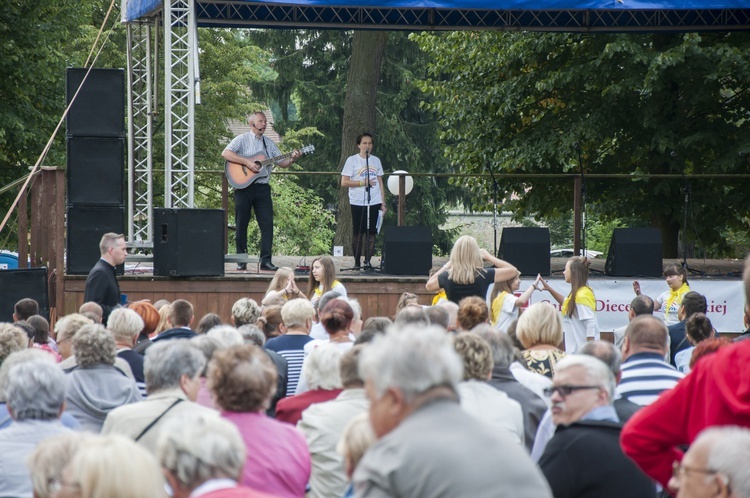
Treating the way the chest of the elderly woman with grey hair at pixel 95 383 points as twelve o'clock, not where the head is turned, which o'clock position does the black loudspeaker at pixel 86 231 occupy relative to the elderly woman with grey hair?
The black loudspeaker is roughly at 12 o'clock from the elderly woman with grey hair.

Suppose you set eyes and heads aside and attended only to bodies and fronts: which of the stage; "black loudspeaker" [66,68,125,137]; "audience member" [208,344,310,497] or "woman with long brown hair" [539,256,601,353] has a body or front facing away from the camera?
the audience member

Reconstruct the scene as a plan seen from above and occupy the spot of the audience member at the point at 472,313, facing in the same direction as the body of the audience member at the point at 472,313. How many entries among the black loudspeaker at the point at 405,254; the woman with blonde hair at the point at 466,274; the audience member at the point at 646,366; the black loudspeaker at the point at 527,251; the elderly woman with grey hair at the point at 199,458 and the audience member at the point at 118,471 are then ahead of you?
3

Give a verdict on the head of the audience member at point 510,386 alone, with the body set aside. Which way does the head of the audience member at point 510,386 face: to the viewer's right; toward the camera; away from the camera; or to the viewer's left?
away from the camera

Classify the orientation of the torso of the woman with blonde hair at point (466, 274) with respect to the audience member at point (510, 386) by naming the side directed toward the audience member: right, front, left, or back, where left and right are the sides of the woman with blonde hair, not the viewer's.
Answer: back

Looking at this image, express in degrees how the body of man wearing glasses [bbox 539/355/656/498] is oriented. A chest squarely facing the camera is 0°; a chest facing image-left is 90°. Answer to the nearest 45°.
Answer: approximately 135°

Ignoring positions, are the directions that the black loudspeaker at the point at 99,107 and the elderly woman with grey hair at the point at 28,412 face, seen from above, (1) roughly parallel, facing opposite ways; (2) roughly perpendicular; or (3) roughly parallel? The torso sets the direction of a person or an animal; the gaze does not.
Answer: roughly parallel, facing opposite ways

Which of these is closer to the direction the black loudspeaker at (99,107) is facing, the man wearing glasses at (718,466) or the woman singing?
the man wearing glasses

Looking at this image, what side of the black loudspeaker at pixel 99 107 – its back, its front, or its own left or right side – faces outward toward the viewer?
front

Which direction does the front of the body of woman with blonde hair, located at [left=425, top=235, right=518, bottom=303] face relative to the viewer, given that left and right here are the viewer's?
facing away from the viewer

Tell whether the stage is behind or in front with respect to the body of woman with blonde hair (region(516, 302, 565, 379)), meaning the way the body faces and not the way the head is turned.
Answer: in front

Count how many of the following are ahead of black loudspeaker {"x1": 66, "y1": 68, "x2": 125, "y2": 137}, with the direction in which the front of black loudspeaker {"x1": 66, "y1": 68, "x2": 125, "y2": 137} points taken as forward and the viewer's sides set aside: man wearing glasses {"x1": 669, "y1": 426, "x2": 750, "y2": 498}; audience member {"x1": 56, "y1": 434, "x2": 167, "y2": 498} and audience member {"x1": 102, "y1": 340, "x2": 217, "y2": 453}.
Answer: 3

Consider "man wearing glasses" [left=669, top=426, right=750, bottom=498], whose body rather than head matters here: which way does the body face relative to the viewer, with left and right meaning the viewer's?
facing to the left of the viewer

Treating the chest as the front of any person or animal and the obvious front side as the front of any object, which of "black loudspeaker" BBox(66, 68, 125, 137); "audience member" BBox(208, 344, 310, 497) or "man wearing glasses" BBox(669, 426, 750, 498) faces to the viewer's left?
the man wearing glasses

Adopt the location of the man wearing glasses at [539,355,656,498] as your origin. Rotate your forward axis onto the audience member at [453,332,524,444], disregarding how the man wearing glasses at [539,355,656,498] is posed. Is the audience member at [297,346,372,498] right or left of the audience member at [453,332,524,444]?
left
